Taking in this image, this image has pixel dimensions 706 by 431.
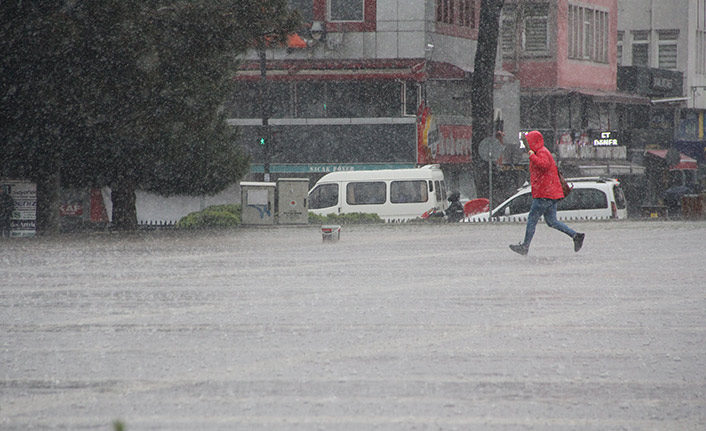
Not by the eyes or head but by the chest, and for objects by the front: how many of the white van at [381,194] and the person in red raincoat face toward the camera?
0

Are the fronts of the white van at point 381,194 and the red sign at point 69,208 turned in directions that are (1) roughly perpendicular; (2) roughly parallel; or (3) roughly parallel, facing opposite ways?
roughly perpendicular

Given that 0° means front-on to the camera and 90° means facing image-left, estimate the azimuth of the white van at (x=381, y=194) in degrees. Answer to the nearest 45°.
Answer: approximately 90°

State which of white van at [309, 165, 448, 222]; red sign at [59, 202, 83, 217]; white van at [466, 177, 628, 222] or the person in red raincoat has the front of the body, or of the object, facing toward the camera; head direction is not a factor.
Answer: the red sign

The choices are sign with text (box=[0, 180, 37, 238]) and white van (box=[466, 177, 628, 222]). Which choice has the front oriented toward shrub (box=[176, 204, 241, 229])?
the white van

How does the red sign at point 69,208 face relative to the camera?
toward the camera

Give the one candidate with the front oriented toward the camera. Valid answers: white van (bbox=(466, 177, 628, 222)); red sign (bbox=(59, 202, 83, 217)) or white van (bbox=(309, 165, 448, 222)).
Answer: the red sign

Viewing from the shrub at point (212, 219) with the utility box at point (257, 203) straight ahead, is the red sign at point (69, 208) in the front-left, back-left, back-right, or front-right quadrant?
back-left

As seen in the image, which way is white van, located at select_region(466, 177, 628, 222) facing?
to the viewer's left

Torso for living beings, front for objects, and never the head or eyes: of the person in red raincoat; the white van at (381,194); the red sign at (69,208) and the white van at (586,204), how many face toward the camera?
1

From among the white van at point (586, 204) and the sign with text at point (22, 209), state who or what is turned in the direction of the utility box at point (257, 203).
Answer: the white van
